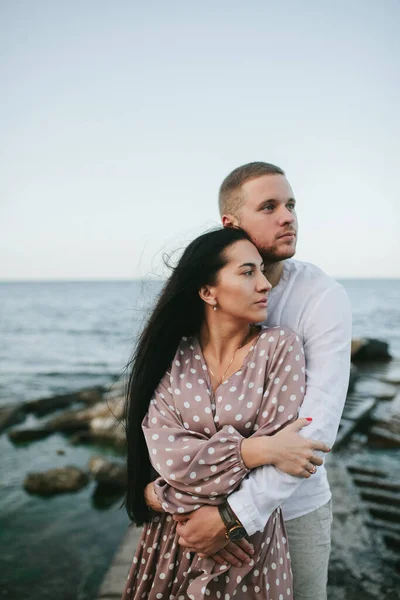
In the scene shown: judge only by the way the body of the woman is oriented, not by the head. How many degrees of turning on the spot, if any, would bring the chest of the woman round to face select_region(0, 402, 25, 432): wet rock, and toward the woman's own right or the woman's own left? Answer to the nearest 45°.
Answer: approximately 135° to the woman's own right

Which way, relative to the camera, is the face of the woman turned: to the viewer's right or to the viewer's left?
to the viewer's right

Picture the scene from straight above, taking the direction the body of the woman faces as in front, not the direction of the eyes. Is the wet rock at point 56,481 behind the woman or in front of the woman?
behind

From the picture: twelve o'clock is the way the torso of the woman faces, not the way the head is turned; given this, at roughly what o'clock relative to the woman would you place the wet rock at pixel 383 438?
The wet rock is roughly at 7 o'clock from the woman.

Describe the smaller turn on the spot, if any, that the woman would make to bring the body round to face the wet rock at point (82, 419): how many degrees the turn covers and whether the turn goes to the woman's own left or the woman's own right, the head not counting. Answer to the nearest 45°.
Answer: approximately 180°

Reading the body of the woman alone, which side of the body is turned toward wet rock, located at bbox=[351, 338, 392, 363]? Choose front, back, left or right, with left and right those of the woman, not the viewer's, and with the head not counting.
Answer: back

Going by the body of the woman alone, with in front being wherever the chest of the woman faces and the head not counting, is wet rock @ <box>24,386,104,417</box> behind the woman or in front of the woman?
behind
